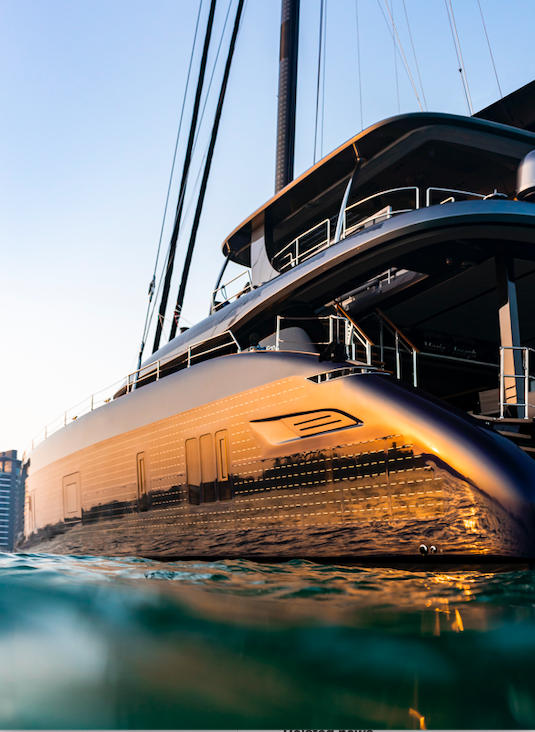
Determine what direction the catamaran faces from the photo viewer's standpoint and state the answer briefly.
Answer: facing away from the viewer and to the left of the viewer
